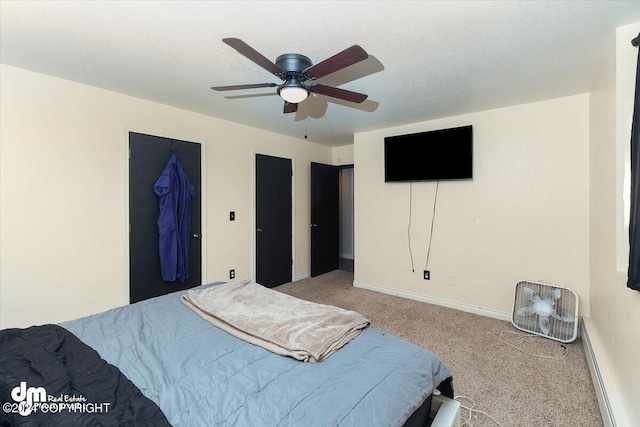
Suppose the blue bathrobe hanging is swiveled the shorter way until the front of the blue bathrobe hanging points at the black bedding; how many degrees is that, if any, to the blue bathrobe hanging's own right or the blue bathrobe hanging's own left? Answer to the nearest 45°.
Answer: approximately 45° to the blue bathrobe hanging's own right

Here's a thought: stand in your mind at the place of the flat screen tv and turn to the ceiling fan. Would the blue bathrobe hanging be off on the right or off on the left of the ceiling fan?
right

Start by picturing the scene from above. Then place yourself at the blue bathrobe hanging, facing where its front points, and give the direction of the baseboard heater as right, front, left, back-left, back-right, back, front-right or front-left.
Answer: front

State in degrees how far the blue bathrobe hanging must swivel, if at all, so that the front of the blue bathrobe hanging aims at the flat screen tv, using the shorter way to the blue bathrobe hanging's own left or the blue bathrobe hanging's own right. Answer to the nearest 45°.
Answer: approximately 45° to the blue bathrobe hanging's own left

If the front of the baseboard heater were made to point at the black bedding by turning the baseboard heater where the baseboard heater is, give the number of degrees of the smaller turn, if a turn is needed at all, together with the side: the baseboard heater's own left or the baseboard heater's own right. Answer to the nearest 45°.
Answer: approximately 45° to the baseboard heater's own left

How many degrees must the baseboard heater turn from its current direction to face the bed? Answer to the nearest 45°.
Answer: approximately 45° to its left

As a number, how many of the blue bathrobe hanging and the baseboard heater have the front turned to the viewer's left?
1

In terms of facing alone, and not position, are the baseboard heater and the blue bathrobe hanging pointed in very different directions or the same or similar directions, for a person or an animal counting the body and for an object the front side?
very different directions

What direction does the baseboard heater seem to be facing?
to the viewer's left

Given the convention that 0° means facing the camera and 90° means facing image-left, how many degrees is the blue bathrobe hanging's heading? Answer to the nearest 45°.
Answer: approximately 315°
